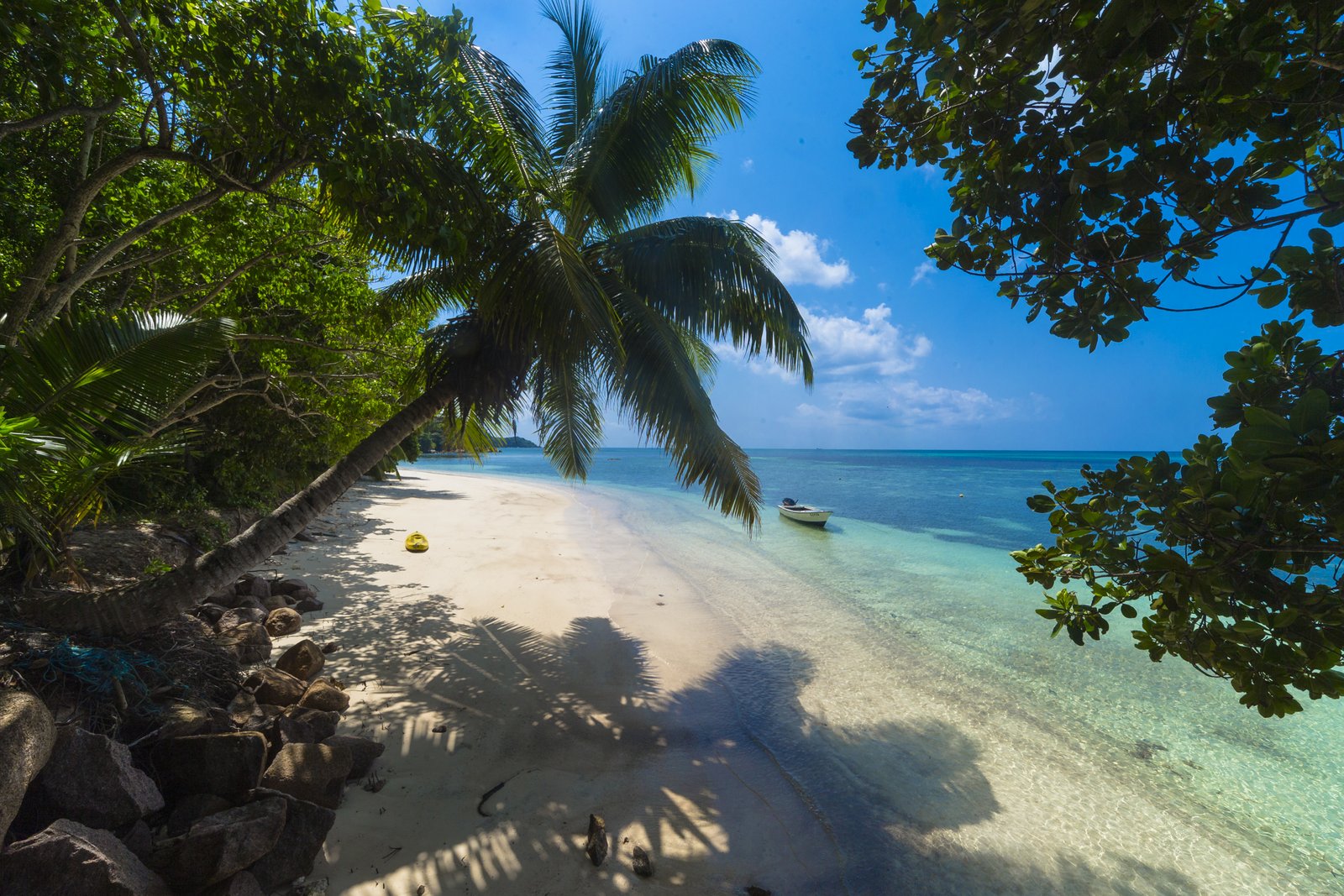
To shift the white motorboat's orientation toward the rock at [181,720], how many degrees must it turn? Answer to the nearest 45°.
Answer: approximately 45° to its right

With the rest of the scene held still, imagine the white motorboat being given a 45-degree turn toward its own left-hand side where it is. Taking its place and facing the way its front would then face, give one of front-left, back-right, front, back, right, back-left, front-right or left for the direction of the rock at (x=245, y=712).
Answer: right

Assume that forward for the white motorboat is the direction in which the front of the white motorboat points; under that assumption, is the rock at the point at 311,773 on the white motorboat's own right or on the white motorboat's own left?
on the white motorboat's own right

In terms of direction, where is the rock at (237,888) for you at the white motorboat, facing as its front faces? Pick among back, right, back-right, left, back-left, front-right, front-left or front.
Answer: front-right

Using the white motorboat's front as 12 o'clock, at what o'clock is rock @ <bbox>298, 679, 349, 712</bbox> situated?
The rock is roughly at 2 o'clock from the white motorboat.

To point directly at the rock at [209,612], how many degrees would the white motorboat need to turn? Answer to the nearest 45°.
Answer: approximately 45° to its right

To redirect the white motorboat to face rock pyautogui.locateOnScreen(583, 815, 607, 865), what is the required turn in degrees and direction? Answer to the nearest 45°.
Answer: approximately 45° to its right

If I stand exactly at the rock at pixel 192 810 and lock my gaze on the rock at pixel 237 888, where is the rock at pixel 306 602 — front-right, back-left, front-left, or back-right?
back-left

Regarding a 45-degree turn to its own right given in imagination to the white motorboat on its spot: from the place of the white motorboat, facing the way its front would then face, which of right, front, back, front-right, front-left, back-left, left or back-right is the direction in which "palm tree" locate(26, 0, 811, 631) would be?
front

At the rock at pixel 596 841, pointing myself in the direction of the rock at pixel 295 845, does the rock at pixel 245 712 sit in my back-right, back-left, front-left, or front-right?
front-right

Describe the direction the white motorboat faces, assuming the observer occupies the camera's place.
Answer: facing the viewer and to the right of the viewer
